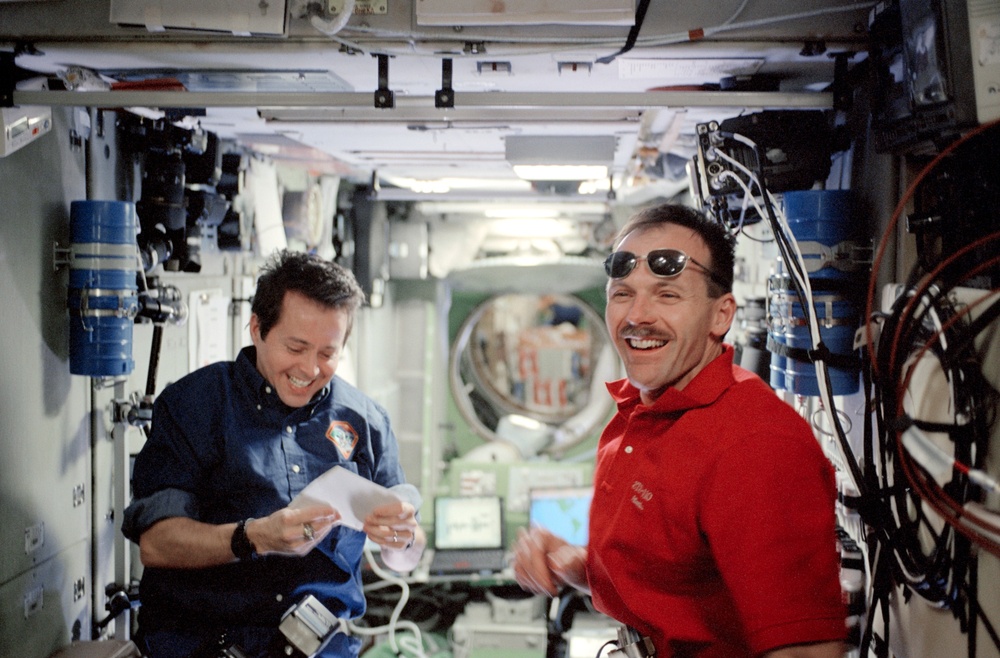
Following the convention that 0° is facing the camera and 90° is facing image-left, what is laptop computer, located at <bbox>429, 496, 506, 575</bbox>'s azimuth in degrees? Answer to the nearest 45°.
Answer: approximately 0°

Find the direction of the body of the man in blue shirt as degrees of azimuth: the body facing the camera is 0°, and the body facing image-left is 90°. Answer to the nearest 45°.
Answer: approximately 315°

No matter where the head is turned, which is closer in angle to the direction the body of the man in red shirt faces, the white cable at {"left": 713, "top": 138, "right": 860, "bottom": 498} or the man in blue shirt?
the man in blue shirt
